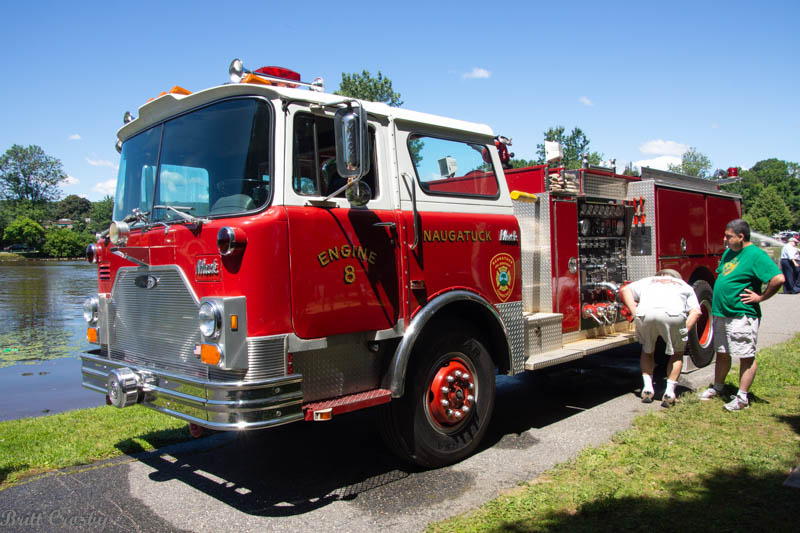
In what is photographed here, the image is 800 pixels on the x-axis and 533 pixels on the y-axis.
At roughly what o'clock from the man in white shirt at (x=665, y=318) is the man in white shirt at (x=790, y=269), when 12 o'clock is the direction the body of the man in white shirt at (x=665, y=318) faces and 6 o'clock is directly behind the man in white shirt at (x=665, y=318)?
the man in white shirt at (x=790, y=269) is roughly at 2 o'clock from the man in white shirt at (x=665, y=318).

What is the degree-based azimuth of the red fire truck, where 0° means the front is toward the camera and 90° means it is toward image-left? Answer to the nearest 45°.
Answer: approximately 45°

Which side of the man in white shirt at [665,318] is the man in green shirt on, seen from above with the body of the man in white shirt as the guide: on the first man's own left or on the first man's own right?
on the first man's own right

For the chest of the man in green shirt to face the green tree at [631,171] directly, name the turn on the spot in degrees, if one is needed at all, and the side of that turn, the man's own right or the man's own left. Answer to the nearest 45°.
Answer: approximately 90° to the man's own right

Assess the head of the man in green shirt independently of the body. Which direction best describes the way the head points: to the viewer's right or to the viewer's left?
to the viewer's left

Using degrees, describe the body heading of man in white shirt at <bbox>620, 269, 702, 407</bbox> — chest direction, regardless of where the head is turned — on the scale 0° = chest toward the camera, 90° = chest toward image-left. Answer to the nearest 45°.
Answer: approximately 180°

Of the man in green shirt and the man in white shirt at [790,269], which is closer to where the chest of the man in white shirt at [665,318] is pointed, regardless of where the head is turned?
the man in white shirt

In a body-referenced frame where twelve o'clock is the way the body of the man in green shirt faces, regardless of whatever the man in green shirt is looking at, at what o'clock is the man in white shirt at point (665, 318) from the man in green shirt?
The man in white shirt is roughly at 2 o'clock from the man in green shirt.

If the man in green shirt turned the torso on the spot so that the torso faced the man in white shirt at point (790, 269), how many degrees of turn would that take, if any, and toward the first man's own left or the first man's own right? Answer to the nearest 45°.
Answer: approximately 180°

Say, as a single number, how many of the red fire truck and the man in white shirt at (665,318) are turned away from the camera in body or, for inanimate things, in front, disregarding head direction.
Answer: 1

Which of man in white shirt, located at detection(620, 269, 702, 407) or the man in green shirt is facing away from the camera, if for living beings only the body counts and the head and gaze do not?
the man in white shirt
